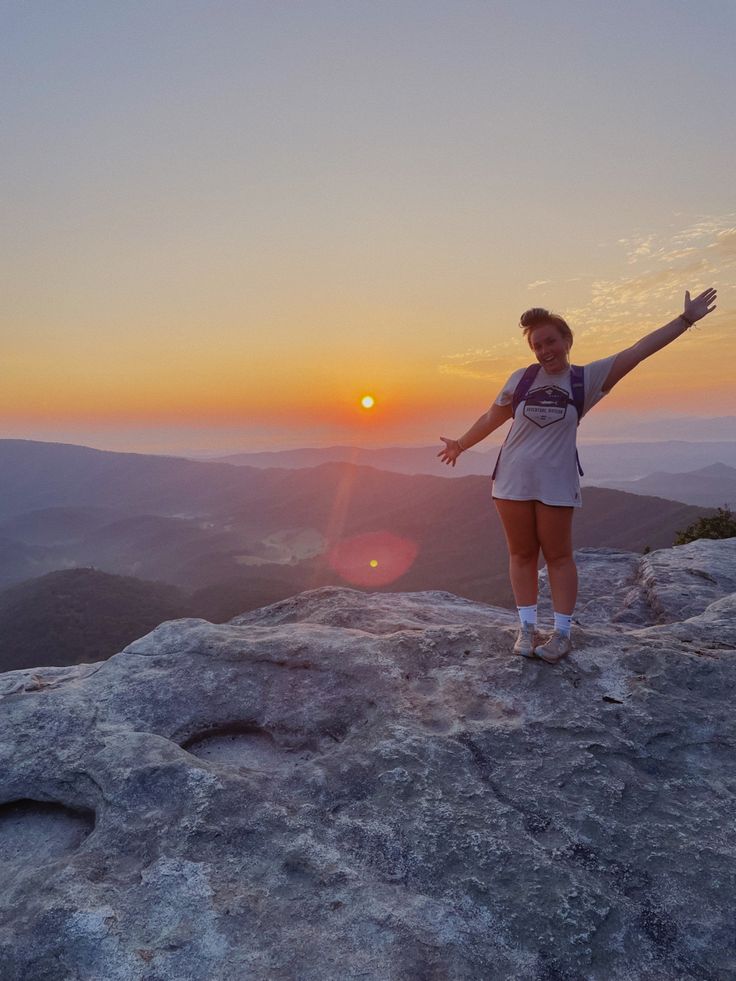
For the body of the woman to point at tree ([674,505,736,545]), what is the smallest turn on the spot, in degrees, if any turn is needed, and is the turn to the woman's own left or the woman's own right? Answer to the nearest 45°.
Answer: approximately 180°

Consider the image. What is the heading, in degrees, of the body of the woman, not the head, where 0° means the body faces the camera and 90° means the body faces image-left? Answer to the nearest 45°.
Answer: approximately 0°
